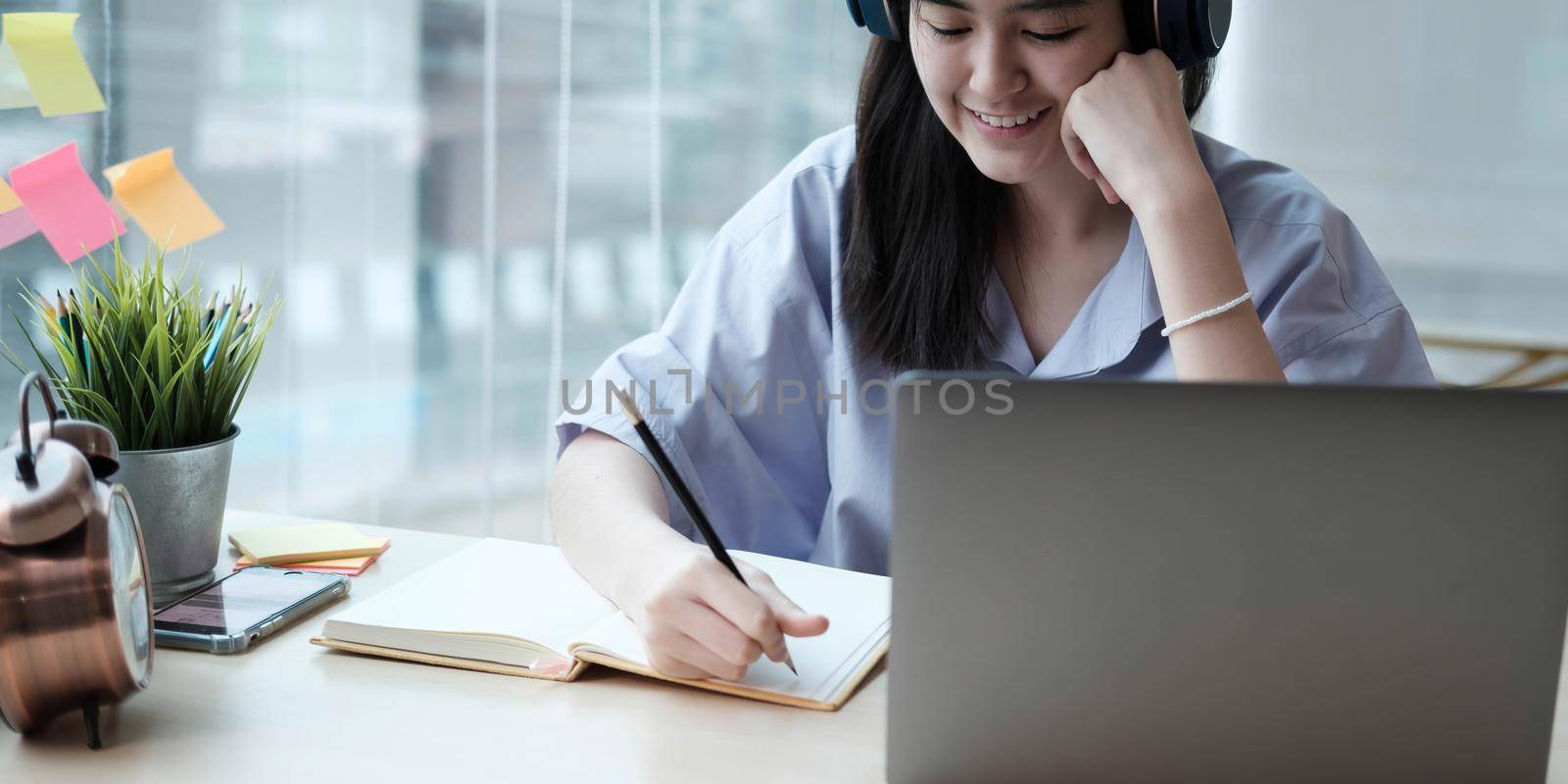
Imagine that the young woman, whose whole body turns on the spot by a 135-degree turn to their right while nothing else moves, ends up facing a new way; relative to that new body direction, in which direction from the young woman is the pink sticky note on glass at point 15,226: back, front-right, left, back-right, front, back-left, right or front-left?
front-left

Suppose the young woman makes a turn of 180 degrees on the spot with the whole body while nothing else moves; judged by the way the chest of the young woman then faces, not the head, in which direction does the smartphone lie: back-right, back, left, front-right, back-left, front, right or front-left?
back-left

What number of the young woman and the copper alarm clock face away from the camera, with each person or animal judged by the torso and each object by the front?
0

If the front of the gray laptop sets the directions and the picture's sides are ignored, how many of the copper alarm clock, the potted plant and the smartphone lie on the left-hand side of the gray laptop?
3

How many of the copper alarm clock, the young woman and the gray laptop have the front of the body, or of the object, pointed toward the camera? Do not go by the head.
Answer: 1

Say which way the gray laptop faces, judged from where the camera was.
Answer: facing away from the viewer

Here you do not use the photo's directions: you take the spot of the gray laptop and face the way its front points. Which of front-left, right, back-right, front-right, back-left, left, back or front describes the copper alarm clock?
left

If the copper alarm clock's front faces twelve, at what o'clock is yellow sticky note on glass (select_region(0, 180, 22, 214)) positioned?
The yellow sticky note on glass is roughly at 9 o'clock from the copper alarm clock.

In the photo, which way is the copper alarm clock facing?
to the viewer's right

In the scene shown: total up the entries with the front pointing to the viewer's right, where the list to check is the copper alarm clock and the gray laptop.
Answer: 1

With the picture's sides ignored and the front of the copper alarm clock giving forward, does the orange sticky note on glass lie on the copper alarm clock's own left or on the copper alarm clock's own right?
on the copper alarm clock's own left

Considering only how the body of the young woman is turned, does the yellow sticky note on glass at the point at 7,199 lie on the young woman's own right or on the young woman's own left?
on the young woman's own right

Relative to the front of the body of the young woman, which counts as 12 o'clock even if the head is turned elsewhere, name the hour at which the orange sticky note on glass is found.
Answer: The orange sticky note on glass is roughly at 3 o'clock from the young woman.
